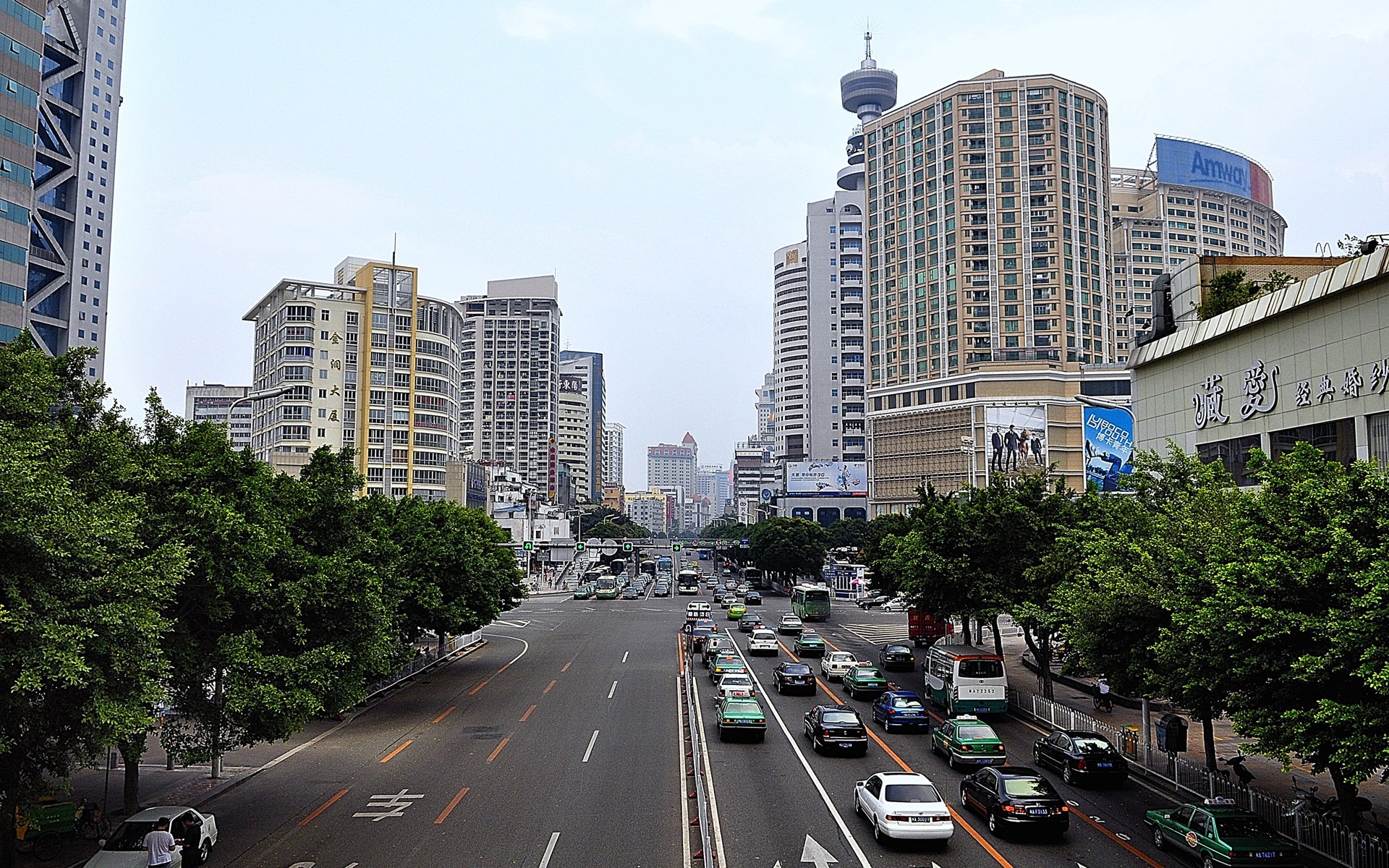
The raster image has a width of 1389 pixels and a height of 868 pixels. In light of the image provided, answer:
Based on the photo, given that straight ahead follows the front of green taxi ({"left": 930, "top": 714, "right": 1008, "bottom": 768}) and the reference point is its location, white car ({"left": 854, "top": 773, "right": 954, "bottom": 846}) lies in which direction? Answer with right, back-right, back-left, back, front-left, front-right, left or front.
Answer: back-left

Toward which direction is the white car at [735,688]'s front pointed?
away from the camera

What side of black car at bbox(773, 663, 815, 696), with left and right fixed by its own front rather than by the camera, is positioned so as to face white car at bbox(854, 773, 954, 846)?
back

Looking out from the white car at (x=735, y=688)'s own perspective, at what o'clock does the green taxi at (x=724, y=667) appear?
The green taxi is roughly at 12 o'clock from the white car.

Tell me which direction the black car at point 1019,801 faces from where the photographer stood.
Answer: facing away from the viewer and to the left of the viewer

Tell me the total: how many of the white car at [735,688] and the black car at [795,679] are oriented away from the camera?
2

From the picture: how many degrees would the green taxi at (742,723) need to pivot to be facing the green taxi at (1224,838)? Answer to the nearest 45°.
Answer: approximately 135° to its right

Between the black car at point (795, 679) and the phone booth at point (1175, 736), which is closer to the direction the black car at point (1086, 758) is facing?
the black car

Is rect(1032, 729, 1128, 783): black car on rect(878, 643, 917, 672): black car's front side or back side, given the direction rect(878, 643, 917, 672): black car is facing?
on the back side

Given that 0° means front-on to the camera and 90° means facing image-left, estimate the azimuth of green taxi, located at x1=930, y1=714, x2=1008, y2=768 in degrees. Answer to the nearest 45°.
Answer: approximately 135°

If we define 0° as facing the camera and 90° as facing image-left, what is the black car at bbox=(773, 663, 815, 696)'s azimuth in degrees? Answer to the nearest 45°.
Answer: approximately 180°

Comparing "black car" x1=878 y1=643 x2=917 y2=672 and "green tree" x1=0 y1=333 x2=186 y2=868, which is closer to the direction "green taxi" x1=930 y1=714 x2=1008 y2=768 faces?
the black car

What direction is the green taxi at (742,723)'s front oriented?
away from the camera
